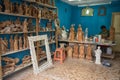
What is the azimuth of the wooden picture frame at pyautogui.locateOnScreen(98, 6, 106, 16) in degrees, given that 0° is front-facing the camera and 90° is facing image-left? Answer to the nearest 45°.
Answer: approximately 0°
